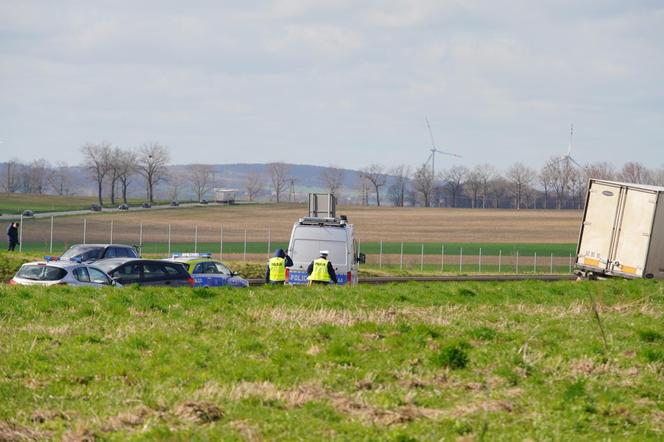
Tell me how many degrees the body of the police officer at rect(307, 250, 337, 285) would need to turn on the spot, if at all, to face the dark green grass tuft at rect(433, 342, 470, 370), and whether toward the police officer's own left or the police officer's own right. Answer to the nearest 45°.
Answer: approximately 180°

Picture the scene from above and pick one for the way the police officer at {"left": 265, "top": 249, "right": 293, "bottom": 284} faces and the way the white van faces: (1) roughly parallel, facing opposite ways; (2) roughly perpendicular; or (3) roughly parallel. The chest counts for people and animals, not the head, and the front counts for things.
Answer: roughly parallel

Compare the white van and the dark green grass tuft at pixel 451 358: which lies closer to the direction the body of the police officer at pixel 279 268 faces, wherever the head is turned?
the white van

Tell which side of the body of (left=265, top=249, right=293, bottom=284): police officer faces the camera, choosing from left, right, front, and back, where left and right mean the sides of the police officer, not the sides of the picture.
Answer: back

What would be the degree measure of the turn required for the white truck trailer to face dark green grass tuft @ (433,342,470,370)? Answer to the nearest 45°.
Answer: approximately 135° to its right

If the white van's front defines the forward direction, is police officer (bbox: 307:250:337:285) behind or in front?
behind

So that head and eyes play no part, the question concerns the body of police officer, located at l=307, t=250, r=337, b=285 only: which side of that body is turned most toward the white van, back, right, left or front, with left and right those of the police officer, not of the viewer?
front

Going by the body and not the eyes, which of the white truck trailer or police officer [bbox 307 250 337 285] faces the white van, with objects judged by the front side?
the police officer

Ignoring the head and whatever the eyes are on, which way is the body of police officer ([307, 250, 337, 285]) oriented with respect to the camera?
away from the camera

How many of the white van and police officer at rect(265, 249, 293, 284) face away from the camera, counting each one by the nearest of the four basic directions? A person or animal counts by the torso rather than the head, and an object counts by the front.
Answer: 2

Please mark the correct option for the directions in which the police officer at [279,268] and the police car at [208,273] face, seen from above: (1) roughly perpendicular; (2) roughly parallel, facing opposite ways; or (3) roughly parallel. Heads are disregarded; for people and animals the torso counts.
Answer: roughly perpendicular
